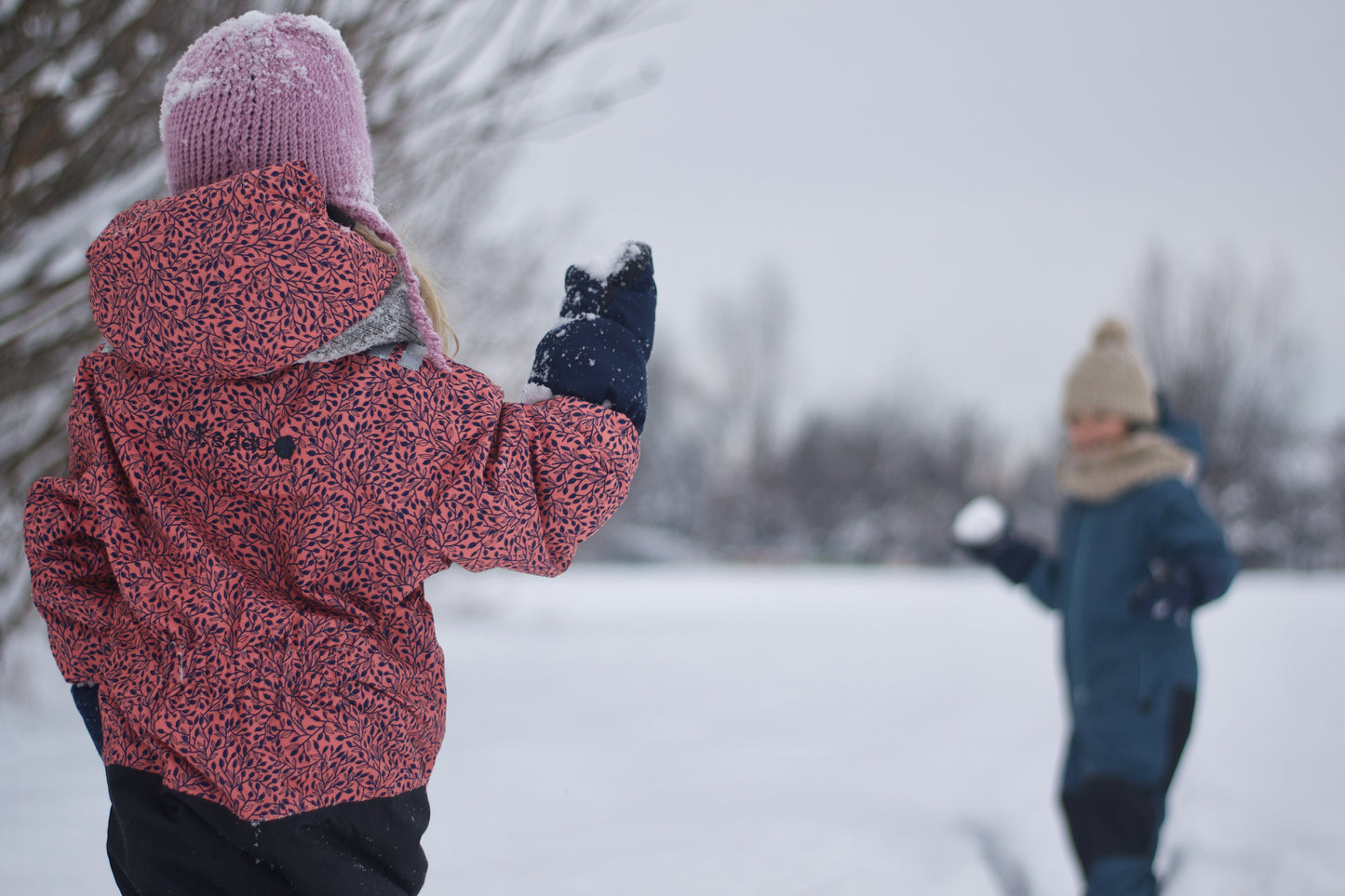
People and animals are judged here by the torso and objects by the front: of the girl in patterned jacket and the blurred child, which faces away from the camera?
the girl in patterned jacket

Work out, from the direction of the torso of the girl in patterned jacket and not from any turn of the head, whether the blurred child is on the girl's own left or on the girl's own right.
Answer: on the girl's own right

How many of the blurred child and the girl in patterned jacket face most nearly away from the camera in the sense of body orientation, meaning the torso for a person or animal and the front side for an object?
1

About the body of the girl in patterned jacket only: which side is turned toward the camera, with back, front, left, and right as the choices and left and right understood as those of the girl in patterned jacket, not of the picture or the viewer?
back

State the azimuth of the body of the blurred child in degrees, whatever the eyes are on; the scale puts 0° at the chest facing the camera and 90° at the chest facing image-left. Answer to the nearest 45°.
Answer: approximately 45°

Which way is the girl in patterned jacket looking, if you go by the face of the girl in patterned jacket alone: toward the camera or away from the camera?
away from the camera
